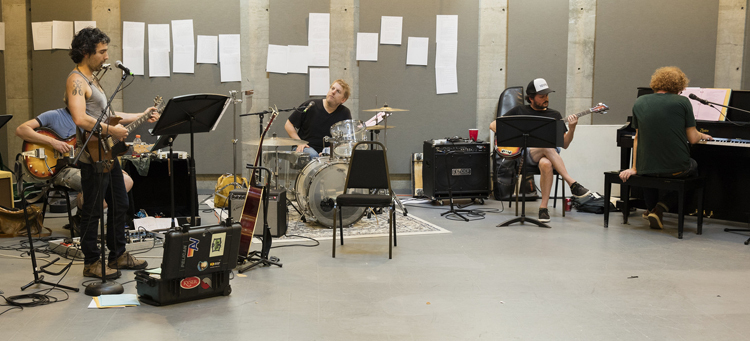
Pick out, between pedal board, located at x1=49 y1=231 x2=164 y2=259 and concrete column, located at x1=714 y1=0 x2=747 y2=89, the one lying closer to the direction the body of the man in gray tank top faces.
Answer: the concrete column

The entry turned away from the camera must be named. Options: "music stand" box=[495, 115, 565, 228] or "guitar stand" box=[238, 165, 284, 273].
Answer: the music stand

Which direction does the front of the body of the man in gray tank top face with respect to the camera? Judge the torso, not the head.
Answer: to the viewer's right

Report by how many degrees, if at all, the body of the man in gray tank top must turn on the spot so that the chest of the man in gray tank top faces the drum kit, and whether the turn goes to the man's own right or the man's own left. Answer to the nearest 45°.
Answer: approximately 45° to the man's own left

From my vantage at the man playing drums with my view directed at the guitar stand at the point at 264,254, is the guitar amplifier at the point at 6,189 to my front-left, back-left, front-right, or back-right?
front-right

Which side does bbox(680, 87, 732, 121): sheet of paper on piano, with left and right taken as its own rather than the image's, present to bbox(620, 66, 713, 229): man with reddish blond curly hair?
front

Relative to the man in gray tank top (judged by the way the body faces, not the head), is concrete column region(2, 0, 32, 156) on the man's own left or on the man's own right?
on the man's own left

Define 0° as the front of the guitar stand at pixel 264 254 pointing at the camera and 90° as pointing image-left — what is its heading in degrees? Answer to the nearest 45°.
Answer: approximately 90°

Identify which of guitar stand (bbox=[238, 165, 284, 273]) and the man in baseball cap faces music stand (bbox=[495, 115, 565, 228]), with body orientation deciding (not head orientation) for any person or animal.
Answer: the man in baseball cap

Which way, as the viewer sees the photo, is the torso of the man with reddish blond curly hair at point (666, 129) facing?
away from the camera

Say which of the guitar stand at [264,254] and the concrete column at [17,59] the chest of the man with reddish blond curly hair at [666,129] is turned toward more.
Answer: the concrete column

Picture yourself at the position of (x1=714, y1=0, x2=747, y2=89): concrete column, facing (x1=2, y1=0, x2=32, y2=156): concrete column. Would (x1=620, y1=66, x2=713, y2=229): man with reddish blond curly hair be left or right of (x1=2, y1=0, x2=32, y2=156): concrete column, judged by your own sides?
left

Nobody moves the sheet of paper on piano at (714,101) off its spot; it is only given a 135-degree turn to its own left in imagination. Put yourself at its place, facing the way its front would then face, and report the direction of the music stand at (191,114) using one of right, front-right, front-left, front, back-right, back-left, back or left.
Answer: back

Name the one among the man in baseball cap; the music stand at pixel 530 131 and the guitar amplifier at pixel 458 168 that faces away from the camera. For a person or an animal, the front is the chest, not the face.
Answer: the music stand
